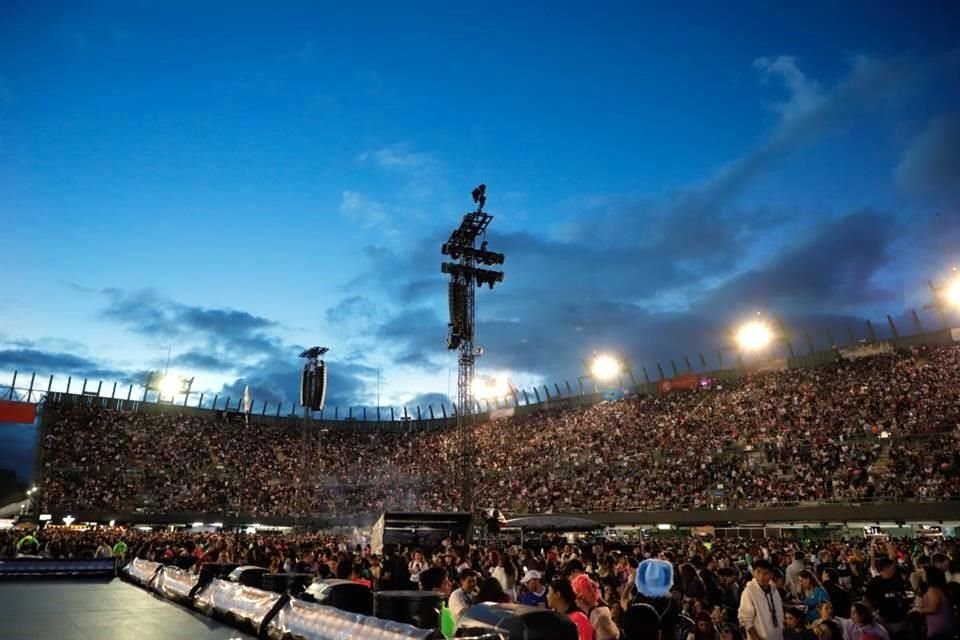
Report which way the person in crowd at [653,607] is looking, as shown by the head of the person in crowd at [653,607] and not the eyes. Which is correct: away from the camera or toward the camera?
away from the camera

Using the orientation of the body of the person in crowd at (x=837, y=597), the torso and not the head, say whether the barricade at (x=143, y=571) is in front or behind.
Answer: in front

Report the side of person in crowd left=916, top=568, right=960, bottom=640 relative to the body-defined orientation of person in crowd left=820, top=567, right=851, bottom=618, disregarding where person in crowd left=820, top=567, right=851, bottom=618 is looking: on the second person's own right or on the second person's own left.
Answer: on the second person's own left

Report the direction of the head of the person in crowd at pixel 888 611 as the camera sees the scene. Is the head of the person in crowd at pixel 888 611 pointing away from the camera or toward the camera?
toward the camera

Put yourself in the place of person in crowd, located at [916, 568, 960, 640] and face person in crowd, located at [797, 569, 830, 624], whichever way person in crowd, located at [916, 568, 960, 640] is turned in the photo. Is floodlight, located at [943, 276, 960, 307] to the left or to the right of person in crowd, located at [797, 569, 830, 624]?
right

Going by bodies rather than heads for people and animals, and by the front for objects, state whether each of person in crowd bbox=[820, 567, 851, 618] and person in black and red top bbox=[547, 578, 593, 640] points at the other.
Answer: no

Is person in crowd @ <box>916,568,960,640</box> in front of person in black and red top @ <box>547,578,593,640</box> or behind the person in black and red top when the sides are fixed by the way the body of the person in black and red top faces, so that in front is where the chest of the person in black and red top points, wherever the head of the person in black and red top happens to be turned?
behind

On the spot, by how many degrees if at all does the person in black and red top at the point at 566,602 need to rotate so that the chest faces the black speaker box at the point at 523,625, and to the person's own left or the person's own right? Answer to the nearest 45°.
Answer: approximately 90° to the person's own left

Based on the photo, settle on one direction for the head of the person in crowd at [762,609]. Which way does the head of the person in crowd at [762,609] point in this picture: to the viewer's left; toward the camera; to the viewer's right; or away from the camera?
toward the camera

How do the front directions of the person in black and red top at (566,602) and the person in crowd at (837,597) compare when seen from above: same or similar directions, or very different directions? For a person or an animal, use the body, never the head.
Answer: same or similar directions

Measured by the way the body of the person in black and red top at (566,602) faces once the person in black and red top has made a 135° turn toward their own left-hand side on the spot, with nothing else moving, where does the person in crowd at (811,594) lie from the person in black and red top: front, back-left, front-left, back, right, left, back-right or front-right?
left

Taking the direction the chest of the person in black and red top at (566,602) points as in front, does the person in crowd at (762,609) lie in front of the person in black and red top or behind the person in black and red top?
behind

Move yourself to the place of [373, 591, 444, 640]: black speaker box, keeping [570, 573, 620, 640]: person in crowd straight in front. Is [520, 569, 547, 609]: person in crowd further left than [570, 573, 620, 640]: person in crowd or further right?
left
